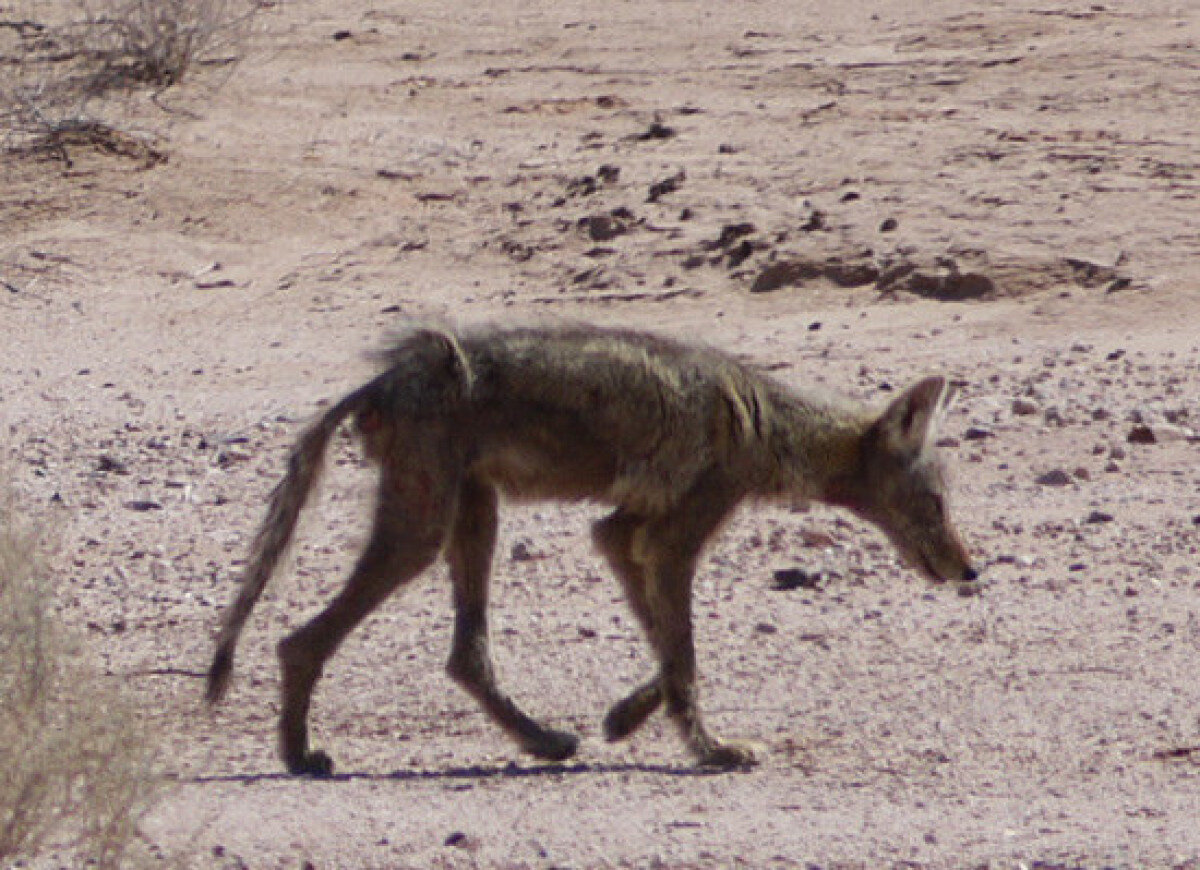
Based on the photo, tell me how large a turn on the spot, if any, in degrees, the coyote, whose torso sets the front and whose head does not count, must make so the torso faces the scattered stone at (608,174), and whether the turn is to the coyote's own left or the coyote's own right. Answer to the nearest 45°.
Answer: approximately 90° to the coyote's own left

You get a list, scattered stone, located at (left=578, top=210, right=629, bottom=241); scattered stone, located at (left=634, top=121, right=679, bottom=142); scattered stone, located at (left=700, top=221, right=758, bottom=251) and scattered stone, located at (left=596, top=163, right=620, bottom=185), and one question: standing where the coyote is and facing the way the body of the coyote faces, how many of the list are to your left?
4

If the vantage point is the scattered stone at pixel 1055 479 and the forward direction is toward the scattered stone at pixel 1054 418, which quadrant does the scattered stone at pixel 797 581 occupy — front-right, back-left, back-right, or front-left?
back-left

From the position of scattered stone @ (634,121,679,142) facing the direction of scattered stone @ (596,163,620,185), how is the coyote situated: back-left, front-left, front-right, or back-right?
front-left

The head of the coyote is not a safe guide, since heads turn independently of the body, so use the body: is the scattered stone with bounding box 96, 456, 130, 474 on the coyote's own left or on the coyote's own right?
on the coyote's own left

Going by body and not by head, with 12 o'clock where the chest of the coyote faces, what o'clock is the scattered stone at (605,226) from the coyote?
The scattered stone is roughly at 9 o'clock from the coyote.

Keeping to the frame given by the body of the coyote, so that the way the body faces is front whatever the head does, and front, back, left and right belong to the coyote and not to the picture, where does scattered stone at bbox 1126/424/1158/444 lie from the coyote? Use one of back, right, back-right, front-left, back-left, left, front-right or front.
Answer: front-left

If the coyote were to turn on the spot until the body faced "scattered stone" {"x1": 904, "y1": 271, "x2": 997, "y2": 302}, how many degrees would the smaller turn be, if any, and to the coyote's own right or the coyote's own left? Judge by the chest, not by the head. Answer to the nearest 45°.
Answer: approximately 90° to the coyote's own left

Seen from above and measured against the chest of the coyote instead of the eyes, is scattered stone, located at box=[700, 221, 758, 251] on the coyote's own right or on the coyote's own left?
on the coyote's own left

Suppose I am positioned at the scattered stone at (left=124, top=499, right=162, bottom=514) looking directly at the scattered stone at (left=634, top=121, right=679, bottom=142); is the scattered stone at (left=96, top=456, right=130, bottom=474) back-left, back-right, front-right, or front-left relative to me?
front-left

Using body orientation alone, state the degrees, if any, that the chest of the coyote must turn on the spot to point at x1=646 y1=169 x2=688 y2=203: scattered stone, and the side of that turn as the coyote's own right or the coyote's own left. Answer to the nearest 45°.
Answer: approximately 90° to the coyote's own left

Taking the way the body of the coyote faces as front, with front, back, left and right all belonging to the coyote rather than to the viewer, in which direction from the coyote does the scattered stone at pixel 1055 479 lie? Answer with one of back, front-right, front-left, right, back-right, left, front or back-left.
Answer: front-left

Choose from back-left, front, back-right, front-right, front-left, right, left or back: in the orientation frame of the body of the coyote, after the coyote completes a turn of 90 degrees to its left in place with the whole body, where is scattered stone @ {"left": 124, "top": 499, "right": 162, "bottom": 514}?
front-left

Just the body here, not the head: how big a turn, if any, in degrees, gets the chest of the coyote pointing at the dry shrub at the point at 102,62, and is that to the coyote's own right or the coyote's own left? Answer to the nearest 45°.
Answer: approximately 90° to the coyote's own left

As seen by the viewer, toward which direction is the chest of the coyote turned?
to the viewer's right
